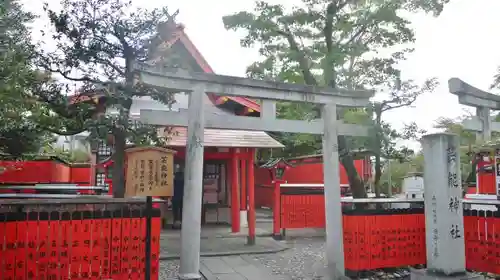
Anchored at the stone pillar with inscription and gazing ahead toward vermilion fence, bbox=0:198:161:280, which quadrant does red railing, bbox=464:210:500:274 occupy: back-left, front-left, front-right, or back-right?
back-right

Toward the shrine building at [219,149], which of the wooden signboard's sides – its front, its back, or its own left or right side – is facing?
back

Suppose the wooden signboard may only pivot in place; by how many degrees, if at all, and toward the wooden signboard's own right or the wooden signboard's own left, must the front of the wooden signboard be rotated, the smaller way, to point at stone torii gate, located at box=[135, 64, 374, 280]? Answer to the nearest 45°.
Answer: approximately 135° to the wooden signboard's own left

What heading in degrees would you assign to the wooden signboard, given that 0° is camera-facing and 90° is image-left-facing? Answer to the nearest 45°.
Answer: approximately 0°

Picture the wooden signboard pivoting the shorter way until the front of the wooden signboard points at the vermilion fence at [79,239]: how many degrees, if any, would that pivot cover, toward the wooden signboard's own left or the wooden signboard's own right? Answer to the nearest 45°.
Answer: approximately 90° to the wooden signboard's own right

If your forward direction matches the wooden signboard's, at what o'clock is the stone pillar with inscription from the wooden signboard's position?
The stone pillar with inscription is roughly at 9 o'clock from the wooden signboard.

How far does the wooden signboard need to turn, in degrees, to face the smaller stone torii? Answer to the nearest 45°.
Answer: approximately 90° to its left

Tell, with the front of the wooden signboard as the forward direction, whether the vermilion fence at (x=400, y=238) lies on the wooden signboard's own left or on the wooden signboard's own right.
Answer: on the wooden signboard's own left
